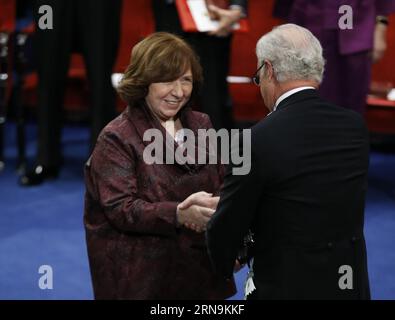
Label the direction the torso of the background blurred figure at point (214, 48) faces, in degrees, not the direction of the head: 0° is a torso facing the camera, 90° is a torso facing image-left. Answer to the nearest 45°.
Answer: approximately 0°

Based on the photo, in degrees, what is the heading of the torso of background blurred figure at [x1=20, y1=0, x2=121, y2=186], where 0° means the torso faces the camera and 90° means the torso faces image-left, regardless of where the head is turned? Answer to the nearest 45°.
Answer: approximately 45°

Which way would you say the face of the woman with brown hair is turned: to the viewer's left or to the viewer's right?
to the viewer's right

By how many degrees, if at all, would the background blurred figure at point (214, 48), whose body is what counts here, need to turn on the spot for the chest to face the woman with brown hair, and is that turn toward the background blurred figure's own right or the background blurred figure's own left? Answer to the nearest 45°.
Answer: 0° — they already face them

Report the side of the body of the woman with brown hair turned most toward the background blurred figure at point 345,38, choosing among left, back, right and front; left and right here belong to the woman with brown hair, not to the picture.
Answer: left

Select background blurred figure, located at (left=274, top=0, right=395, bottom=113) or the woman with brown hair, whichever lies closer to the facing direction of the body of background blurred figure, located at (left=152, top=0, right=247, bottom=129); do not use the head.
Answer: the woman with brown hair

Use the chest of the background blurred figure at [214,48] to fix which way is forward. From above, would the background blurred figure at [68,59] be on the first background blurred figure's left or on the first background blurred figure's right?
on the first background blurred figure's right

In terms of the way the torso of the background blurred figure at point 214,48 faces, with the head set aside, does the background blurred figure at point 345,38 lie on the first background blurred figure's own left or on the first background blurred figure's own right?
on the first background blurred figure's own left
